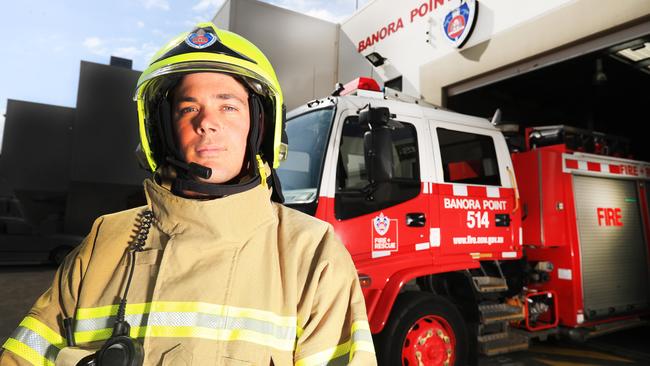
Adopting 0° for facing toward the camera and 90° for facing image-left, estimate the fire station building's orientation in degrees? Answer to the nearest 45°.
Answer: approximately 45°

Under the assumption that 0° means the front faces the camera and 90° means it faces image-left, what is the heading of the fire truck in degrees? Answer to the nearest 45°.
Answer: approximately 45°

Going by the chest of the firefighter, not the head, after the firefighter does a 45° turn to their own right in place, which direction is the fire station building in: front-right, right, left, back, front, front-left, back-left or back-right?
back

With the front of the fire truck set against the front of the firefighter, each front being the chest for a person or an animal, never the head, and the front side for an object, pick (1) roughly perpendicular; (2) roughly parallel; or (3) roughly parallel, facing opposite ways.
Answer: roughly perpendicular

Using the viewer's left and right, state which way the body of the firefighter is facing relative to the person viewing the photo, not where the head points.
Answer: facing the viewer

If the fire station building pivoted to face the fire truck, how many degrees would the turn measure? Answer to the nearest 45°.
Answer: approximately 45° to its left

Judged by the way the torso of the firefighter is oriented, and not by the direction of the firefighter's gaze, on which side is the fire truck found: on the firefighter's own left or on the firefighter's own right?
on the firefighter's own left

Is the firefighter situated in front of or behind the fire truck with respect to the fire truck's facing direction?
in front
